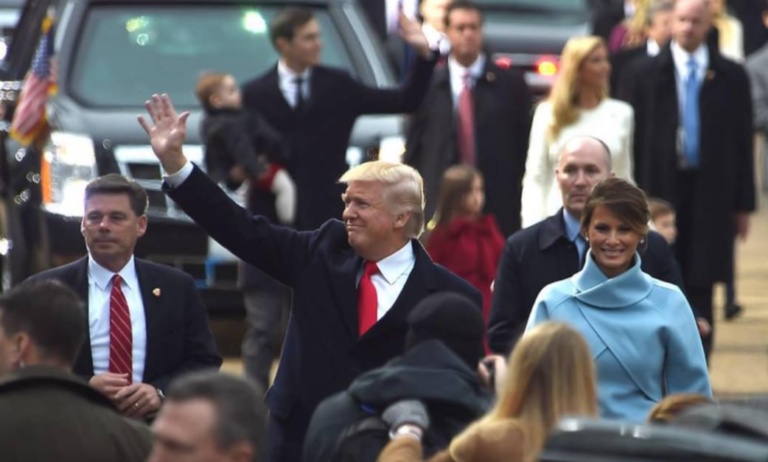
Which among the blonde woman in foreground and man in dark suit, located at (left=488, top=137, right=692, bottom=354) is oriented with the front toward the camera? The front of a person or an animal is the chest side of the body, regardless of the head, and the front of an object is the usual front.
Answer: the man in dark suit

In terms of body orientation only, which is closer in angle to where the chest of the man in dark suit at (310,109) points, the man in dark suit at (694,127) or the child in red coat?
the child in red coat

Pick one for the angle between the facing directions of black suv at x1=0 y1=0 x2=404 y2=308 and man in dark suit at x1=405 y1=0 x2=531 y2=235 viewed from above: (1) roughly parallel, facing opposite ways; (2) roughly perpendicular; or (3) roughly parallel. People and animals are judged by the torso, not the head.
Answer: roughly parallel

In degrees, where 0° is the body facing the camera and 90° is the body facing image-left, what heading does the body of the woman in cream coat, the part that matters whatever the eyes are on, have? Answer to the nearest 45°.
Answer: approximately 315°

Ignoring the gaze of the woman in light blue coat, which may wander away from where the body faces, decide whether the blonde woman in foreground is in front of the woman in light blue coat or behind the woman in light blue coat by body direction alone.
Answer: in front

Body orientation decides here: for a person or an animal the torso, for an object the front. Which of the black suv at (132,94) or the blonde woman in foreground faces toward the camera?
the black suv

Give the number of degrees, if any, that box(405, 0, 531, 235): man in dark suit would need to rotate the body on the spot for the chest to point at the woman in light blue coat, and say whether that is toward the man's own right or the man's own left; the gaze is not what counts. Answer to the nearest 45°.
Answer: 0° — they already face them

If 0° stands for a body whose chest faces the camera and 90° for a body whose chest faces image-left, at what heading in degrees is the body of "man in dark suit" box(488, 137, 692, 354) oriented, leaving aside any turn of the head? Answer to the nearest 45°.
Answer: approximately 0°

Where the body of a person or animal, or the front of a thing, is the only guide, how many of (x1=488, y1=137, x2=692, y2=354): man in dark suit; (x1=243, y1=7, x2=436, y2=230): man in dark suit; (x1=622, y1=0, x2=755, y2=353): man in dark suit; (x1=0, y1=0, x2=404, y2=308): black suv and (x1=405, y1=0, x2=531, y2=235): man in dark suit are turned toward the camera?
5

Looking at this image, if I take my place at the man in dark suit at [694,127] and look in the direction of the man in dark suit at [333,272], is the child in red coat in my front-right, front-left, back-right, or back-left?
front-right

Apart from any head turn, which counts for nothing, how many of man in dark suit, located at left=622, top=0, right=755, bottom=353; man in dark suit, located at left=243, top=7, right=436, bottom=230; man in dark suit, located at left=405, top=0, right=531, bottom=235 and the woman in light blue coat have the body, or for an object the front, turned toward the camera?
4

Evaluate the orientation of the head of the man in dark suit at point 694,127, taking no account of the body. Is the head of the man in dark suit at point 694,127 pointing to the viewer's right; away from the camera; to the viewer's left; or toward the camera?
toward the camera

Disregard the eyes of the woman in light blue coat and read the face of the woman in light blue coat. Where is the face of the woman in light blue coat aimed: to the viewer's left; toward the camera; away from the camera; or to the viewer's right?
toward the camera

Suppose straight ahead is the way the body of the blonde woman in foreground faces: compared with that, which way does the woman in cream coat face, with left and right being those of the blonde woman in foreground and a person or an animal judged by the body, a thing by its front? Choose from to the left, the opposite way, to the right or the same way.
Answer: the opposite way

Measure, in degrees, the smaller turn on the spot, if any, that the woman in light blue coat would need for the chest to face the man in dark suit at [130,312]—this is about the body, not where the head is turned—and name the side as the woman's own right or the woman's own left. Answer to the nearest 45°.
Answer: approximately 90° to the woman's own right

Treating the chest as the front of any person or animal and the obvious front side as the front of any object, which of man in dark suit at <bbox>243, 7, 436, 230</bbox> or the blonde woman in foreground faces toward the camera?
the man in dark suit

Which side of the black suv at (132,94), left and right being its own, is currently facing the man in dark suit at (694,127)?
left

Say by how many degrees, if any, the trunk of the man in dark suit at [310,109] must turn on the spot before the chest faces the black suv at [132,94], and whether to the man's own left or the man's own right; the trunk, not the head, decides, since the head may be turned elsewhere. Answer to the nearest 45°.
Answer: approximately 135° to the man's own right

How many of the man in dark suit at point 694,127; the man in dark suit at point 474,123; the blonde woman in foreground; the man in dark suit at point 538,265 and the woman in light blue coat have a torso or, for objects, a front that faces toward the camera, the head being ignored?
4

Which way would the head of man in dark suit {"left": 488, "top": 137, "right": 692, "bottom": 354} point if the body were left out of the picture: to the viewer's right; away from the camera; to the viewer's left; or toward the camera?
toward the camera
